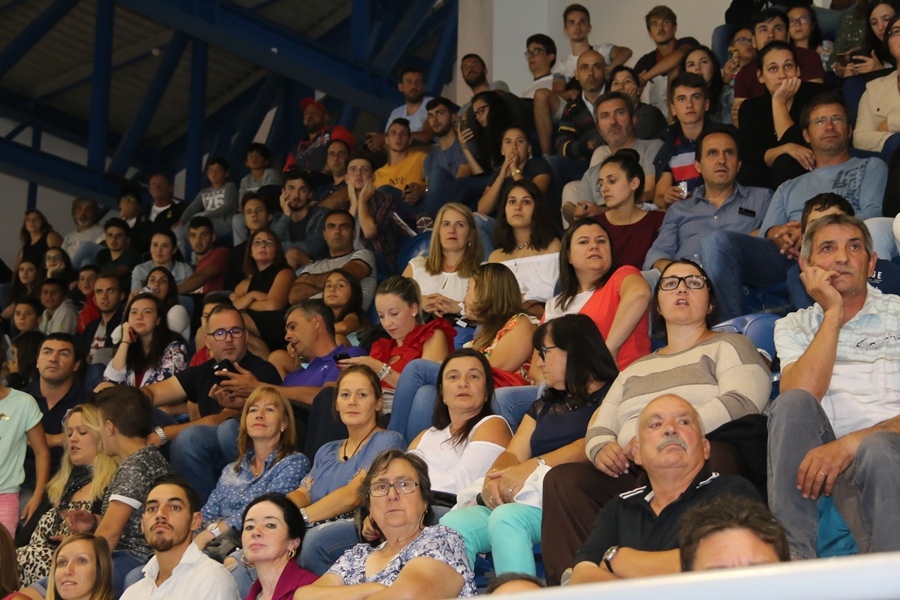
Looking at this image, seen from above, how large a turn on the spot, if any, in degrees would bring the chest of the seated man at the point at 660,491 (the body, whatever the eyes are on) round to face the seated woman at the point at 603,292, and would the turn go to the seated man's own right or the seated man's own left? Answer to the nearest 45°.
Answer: approximately 135° to the seated man's own right

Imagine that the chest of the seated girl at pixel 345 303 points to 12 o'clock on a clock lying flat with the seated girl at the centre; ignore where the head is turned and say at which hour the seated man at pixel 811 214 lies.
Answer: The seated man is roughly at 9 o'clock from the seated girl.

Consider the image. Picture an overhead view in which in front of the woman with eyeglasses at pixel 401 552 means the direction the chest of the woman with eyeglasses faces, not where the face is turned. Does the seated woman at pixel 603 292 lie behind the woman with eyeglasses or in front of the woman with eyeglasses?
behind

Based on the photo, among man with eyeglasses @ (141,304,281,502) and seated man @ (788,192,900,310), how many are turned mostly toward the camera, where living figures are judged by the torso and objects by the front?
2

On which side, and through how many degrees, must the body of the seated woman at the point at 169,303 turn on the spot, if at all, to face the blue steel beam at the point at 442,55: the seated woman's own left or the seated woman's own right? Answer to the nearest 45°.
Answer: approximately 180°

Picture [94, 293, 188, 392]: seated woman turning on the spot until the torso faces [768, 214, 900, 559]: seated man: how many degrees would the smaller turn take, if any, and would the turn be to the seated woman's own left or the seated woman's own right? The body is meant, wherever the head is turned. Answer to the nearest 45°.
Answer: approximately 90° to the seated woman's own left

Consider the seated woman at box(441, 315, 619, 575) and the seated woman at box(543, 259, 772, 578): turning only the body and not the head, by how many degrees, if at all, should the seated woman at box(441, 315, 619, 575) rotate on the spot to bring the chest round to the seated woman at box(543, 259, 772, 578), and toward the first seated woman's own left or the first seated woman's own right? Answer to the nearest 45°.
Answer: approximately 90° to the first seated woman's own left
